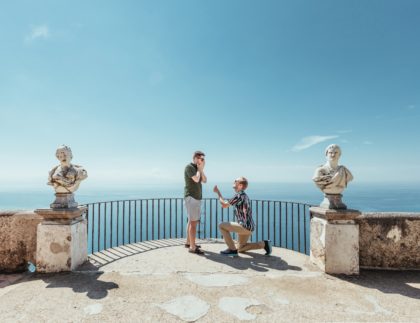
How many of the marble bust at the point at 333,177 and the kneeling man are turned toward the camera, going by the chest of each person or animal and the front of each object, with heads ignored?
1

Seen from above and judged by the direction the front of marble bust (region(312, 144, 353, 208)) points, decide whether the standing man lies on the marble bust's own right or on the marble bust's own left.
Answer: on the marble bust's own right

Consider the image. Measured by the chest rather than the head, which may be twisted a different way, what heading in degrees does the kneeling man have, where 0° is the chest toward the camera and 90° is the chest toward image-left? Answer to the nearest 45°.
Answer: approximately 90°

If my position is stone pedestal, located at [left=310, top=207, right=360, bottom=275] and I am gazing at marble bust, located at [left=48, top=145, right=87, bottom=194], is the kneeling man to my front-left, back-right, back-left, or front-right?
front-right

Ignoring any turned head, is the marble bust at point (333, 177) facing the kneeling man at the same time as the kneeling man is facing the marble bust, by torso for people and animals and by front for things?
no

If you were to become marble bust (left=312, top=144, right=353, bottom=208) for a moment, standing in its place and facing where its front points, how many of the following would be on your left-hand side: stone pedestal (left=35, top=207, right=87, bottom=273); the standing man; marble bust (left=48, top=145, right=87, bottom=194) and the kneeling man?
0

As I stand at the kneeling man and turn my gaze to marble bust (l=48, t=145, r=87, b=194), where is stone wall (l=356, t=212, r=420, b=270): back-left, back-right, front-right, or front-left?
back-left

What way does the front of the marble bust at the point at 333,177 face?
toward the camera

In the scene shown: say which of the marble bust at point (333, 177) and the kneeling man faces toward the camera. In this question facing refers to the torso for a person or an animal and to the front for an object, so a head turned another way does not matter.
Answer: the marble bust

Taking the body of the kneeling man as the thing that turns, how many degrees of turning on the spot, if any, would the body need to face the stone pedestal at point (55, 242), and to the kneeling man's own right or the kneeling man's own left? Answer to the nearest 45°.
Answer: approximately 45° to the kneeling man's own left

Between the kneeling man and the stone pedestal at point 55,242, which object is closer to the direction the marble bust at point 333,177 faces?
the stone pedestal

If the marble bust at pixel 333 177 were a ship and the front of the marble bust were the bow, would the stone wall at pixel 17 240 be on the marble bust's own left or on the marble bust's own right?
on the marble bust's own right

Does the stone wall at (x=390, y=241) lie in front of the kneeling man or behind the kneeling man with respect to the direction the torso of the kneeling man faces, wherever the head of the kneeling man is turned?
behind

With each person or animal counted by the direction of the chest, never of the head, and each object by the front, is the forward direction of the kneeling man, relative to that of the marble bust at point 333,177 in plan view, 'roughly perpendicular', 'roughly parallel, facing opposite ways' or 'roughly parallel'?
roughly perpendicular
